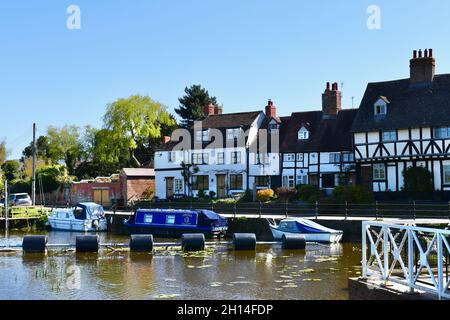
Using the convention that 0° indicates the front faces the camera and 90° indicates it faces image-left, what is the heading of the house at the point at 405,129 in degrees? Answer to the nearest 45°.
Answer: approximately 0°

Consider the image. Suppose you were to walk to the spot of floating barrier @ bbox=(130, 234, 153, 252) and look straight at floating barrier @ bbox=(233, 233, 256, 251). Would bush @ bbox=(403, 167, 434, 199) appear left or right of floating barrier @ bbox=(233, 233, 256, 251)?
left

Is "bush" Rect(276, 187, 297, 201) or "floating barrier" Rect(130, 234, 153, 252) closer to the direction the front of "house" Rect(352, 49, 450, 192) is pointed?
the floating barrier

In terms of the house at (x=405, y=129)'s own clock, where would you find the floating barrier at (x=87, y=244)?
The floating barrier is roughly at 1 o'clock from the house.

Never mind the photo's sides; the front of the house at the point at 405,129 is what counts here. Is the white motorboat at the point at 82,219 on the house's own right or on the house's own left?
on the house's own right

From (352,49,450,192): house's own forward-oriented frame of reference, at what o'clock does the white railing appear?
The white railing is roughly at 12 o'clock from the house.

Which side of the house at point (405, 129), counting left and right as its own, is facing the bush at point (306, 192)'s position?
right

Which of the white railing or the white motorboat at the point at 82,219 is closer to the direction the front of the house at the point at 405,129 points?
the white railing

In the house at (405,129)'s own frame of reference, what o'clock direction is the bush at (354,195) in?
The bush is roughly at 1 o'clock from the house.
